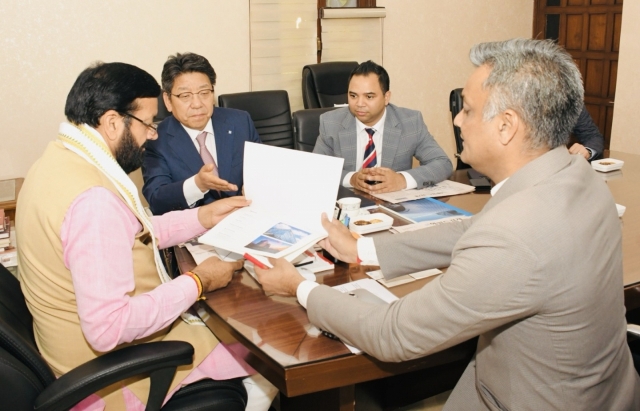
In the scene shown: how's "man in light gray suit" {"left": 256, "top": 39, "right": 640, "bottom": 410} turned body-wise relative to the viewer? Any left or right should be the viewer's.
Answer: facing away from the viewer and to the left of the viewer

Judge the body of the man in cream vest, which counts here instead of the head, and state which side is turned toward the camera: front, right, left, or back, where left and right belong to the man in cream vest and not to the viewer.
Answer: right

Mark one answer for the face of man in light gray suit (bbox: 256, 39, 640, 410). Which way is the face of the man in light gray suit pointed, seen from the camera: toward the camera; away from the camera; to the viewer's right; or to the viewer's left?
to the viewer's left

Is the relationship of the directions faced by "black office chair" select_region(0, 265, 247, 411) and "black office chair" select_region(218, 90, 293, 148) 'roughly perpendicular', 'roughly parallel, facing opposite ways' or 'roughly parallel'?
roughly perpendicular

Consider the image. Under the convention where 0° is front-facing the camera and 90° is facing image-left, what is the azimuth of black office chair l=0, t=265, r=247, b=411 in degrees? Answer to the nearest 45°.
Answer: approximately 270°

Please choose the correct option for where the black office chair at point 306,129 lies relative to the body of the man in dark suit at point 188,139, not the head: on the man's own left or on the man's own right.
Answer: on the man's own left

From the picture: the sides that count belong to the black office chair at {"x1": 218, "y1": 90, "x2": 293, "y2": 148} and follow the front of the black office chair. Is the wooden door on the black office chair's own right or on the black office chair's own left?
on the black office chair's own left

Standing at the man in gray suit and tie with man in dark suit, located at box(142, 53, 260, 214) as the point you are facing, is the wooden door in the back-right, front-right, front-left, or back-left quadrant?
back-right

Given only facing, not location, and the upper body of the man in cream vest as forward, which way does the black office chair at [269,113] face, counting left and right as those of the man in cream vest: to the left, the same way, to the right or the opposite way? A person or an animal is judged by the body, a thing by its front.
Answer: to the right

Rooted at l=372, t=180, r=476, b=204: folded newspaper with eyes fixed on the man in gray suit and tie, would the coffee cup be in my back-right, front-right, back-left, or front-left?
back-left

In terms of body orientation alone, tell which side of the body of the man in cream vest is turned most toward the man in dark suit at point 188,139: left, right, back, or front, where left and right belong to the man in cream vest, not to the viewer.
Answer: left

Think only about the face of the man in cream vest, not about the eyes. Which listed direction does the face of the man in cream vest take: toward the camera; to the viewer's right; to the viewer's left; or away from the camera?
to the viewer's right
